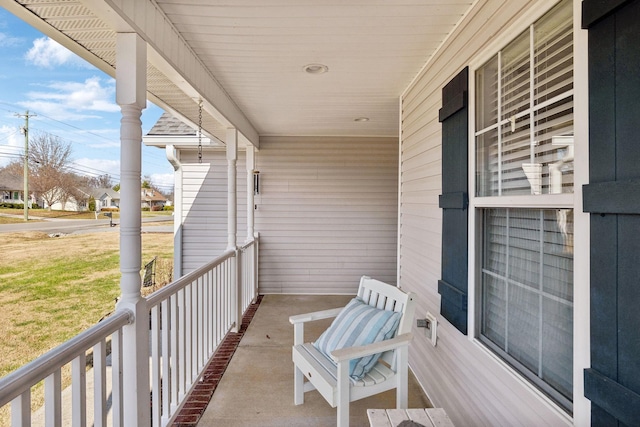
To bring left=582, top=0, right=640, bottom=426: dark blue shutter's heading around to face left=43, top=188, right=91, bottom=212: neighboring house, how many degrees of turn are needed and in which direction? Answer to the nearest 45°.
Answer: approximately 45° to its right

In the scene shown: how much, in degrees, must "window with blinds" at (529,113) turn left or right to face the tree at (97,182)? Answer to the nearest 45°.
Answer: approximately 45° to its right

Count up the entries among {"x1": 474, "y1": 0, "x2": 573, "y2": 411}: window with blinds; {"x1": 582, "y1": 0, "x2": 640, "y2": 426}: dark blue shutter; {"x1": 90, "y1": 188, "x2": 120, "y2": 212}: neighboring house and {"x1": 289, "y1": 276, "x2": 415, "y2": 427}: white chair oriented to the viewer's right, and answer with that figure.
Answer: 0

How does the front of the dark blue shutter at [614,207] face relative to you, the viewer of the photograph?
facing the viewer and to the left of the viewer

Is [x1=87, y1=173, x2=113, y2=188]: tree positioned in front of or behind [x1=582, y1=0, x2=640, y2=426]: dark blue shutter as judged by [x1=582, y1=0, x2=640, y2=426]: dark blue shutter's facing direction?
in front

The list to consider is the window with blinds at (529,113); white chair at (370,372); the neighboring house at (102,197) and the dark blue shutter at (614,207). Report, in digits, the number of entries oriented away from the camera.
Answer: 0

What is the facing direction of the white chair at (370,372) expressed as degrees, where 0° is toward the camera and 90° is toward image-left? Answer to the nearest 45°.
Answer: approximately 45°

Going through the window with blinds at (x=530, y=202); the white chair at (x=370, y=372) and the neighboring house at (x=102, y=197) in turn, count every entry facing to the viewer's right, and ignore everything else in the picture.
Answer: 0

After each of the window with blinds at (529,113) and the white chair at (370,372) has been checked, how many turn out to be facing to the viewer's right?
0

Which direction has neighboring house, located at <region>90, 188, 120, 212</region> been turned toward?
toward the camera

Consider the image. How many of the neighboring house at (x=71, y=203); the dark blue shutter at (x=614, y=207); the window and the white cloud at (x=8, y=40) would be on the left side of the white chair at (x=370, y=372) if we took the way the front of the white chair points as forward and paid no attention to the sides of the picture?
2
